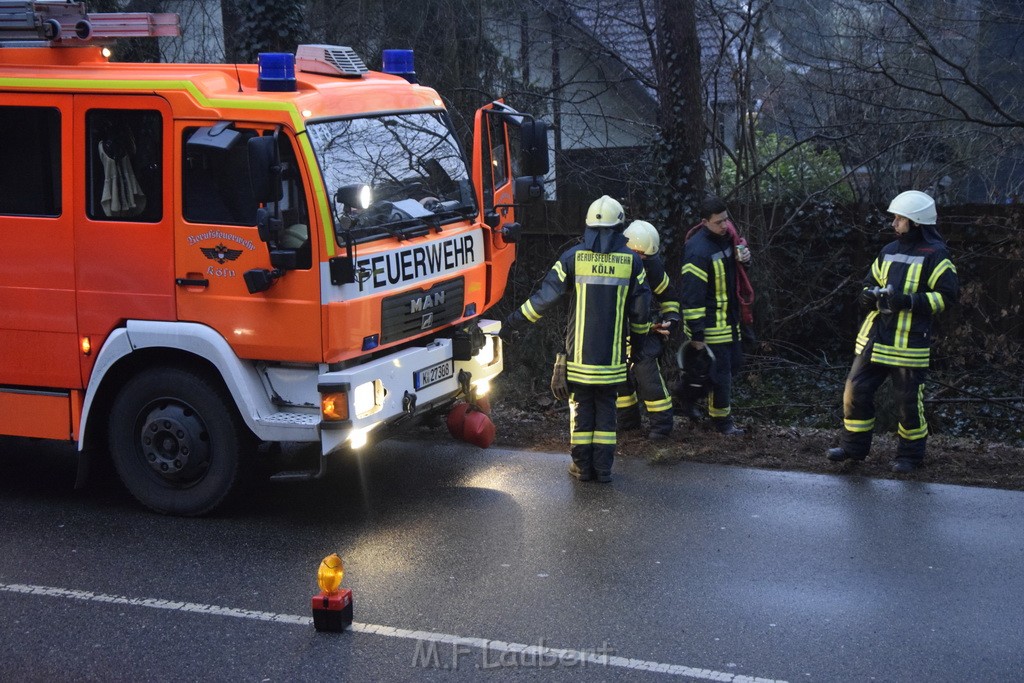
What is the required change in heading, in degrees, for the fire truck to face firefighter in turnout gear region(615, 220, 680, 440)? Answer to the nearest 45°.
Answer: approximately 45° to its left

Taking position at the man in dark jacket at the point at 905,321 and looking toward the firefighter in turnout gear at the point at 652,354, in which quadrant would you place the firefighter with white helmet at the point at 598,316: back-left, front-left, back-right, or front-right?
front-left

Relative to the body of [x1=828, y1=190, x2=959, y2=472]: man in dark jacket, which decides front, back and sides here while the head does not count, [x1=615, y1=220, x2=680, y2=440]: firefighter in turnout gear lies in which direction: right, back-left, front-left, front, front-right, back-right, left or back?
front-right

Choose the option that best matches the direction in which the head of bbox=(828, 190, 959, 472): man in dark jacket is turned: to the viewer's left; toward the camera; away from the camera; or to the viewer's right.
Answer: to the viewer's left

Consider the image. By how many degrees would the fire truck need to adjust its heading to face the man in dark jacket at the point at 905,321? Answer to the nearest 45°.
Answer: approximately 45° to its left

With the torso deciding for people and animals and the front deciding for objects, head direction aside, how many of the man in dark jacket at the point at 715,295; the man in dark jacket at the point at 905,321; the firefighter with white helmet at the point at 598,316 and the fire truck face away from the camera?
1

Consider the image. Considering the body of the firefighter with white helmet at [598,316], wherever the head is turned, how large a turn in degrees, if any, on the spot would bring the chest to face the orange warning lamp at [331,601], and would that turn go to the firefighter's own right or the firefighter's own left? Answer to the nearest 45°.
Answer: approximately 135° to the firefighter's own left

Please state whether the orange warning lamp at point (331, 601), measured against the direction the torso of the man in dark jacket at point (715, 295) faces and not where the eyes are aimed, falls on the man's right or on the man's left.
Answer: on the man's right

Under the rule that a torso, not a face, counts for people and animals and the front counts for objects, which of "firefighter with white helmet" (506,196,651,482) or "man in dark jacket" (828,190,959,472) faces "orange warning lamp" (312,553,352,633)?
the man in dark jacket

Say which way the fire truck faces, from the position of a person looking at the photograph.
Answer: facing the viewer and to the right of the viewer

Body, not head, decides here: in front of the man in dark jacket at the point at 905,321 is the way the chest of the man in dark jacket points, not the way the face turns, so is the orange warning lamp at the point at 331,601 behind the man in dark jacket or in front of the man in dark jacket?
in front

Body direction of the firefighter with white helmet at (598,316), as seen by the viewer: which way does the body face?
away from the camera

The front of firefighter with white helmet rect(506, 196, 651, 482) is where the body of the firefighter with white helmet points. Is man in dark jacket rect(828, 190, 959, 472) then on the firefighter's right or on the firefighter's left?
on the firefighter's right

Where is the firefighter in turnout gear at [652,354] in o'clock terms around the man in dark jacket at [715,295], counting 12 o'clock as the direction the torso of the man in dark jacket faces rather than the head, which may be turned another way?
The firefighter in turnout gear is roughly at 3 o'clock from the man in dark jacket.

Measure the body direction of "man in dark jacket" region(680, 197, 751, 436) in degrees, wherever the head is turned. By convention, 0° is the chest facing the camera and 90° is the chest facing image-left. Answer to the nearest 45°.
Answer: approximately 315°

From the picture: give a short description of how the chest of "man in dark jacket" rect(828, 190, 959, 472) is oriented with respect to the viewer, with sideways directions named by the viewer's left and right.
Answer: facing the viewer and to the left of the viewer

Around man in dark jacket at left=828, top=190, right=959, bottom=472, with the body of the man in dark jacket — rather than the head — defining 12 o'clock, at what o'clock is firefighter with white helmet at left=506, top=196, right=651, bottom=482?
The firefighter with white helmet is roughly at 1 o'clock from the man in dark jacket.
